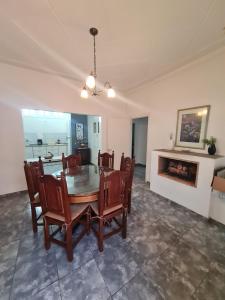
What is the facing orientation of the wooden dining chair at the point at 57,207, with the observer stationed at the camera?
facing away from the viewer and to the right of the viewer

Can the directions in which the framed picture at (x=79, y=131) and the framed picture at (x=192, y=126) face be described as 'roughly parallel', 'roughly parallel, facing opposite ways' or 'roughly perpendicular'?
roughly perpendicular

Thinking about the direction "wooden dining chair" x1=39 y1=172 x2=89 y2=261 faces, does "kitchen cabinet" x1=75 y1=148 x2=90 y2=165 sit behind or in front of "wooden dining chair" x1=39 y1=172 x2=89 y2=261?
in front

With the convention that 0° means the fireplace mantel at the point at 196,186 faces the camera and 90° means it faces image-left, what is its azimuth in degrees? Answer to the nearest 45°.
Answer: approximately 45°

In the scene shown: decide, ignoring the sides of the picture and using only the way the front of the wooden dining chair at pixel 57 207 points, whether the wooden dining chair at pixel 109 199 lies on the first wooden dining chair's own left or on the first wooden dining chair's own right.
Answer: on the first wooden dining chair's own right

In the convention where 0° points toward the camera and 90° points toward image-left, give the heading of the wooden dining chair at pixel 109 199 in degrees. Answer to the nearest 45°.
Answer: approximately 135°

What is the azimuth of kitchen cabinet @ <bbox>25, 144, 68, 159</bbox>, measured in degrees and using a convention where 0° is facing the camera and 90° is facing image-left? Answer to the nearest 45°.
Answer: approximately 0°

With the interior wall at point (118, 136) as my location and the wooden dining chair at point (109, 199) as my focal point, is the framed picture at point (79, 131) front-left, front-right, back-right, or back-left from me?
back-right

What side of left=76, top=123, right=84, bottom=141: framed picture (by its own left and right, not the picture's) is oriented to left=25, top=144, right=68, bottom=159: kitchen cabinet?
right

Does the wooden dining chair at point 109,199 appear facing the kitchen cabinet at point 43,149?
yes

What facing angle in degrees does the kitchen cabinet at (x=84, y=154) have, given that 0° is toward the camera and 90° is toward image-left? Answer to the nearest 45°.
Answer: approximately 0°

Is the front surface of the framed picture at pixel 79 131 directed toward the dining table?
yes

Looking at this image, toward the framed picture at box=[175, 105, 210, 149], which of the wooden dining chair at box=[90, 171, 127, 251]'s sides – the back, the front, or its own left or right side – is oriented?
right

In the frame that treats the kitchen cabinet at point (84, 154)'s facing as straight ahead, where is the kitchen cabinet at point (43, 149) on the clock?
the kitchen cabinet at point (43, 149) is roughly at 3 o'clock from the kitchen cabinet at point (84, 154).
